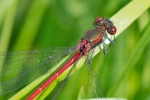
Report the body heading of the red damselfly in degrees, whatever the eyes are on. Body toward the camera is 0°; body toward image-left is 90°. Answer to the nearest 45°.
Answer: approximately 225°
